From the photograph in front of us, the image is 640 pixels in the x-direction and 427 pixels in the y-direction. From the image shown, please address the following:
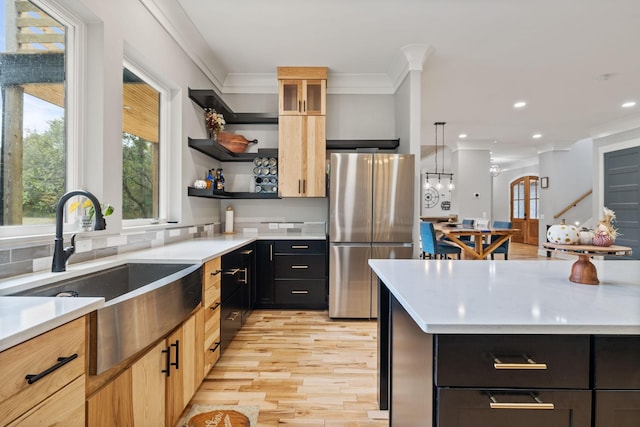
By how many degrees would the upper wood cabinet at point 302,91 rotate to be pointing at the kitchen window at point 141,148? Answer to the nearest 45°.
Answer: approximately 45° to its right

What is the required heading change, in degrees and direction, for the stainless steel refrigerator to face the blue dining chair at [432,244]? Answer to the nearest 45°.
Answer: approximately 135° to its left

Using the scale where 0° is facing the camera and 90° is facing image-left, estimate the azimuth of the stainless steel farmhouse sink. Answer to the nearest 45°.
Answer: approximately 315°

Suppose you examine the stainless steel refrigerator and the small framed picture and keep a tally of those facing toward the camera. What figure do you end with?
2

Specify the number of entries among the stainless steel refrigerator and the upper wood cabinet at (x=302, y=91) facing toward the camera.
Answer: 2

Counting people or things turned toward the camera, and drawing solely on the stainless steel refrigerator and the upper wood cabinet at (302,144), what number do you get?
2

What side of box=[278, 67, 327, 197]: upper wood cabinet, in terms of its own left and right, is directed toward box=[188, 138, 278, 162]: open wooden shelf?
right
